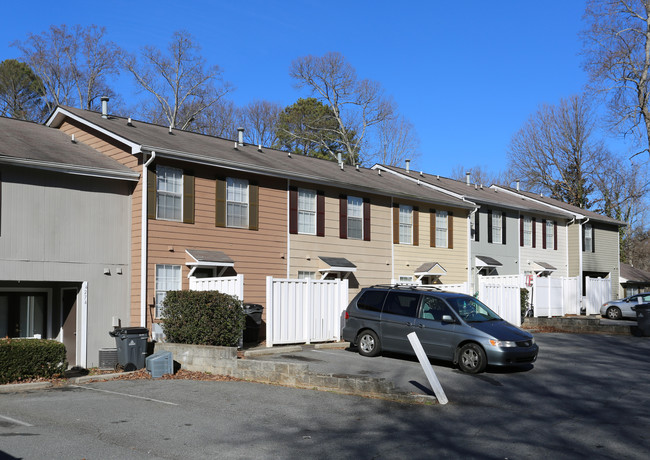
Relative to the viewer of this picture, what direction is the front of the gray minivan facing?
facing the viewer and to the right of the viewer

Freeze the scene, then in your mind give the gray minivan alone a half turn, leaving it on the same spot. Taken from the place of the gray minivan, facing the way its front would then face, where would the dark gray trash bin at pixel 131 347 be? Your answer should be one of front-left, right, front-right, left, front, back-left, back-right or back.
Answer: front-left

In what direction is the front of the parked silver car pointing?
to the viewer's left

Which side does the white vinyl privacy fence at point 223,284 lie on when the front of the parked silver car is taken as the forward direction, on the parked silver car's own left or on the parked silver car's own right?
on the parked silver car's own left

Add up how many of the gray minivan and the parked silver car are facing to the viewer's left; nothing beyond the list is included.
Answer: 1

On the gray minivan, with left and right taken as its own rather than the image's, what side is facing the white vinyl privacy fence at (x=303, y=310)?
back
